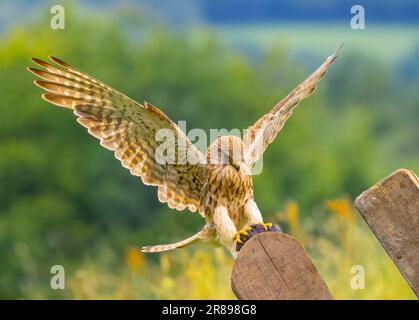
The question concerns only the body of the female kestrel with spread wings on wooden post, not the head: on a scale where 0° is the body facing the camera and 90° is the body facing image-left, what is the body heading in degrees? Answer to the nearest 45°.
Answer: approximately 315°

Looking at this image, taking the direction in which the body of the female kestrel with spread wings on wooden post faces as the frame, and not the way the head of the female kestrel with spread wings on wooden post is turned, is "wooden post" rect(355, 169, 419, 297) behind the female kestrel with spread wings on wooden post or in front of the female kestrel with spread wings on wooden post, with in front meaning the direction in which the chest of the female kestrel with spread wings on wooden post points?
in front
